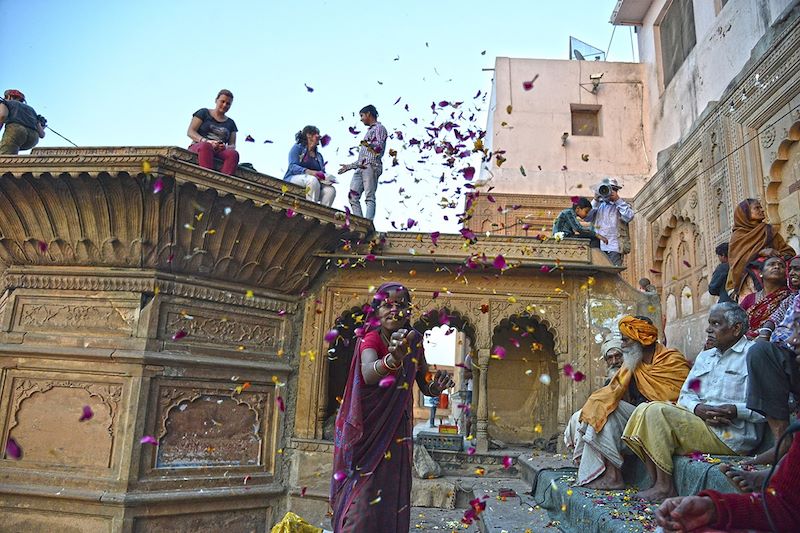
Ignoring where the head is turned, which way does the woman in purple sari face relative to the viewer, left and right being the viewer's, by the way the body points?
facing the viewer and to the right of the viewer

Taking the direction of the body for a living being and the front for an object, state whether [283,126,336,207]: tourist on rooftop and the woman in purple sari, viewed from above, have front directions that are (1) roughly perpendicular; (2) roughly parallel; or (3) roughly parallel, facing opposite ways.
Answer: roughly parallel

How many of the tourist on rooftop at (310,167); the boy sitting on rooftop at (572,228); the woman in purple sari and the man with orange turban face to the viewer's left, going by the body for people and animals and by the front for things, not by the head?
1

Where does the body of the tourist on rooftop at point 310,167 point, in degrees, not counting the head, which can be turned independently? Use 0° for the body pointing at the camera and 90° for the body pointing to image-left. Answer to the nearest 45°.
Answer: approximately 315°

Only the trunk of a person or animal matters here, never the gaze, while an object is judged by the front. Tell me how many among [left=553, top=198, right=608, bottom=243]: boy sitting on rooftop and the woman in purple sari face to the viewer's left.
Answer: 0

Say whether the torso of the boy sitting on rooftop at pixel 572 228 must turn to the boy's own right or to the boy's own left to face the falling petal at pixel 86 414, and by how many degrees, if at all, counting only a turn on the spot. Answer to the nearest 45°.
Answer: approximately 90° to the boy's own right

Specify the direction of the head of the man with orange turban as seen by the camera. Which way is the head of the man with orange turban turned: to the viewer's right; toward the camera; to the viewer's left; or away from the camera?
to the viewer's left

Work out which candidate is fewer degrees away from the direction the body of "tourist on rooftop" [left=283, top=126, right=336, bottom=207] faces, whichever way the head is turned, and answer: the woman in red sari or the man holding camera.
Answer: the woman in red sari

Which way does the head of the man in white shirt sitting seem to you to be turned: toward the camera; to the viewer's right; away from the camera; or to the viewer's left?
to the viewer's left

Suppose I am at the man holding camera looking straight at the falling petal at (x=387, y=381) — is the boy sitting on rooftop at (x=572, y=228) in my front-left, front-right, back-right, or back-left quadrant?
front-right

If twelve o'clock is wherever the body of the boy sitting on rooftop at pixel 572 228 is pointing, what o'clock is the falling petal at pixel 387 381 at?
The falling petal is roughly at 2 o'clock from the boy sitting on rooftop.

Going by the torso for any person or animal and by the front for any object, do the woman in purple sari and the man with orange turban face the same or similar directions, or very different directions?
very different directions

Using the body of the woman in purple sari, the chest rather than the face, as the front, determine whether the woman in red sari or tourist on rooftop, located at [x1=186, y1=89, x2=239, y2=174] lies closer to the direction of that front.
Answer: the woman in red sari

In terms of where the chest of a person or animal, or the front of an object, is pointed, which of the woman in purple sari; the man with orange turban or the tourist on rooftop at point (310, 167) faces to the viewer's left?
the man with orange turban

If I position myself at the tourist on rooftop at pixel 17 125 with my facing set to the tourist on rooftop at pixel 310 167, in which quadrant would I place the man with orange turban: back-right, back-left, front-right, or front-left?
front-right

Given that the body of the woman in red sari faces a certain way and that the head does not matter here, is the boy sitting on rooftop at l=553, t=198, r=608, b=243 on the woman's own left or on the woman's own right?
on the woman's own right

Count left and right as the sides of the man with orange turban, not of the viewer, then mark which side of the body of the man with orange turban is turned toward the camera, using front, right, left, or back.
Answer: left

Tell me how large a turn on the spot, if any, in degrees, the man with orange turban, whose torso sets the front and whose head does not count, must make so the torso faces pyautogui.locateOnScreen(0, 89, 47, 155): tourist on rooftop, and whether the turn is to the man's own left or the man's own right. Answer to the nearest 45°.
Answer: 0° — they already face them
